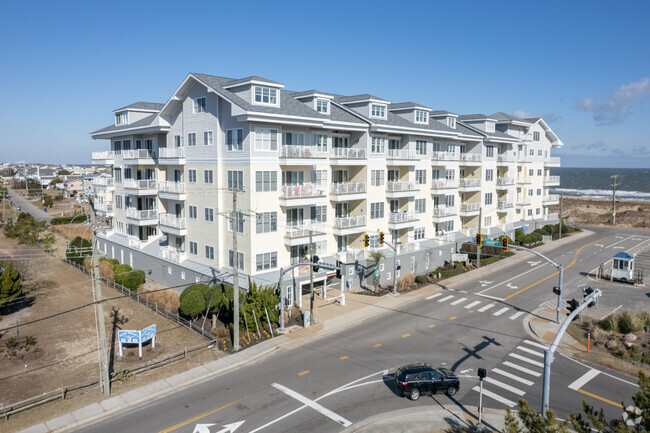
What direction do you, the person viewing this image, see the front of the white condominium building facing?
facing the viewer and to the right of the viewer

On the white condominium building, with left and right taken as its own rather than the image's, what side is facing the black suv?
front

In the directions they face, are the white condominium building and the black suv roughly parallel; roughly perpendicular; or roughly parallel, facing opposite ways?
roughly perpendicular

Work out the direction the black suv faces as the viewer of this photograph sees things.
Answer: facing away from the viewer and to the right of the viewer

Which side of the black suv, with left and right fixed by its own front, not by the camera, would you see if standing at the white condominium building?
left
